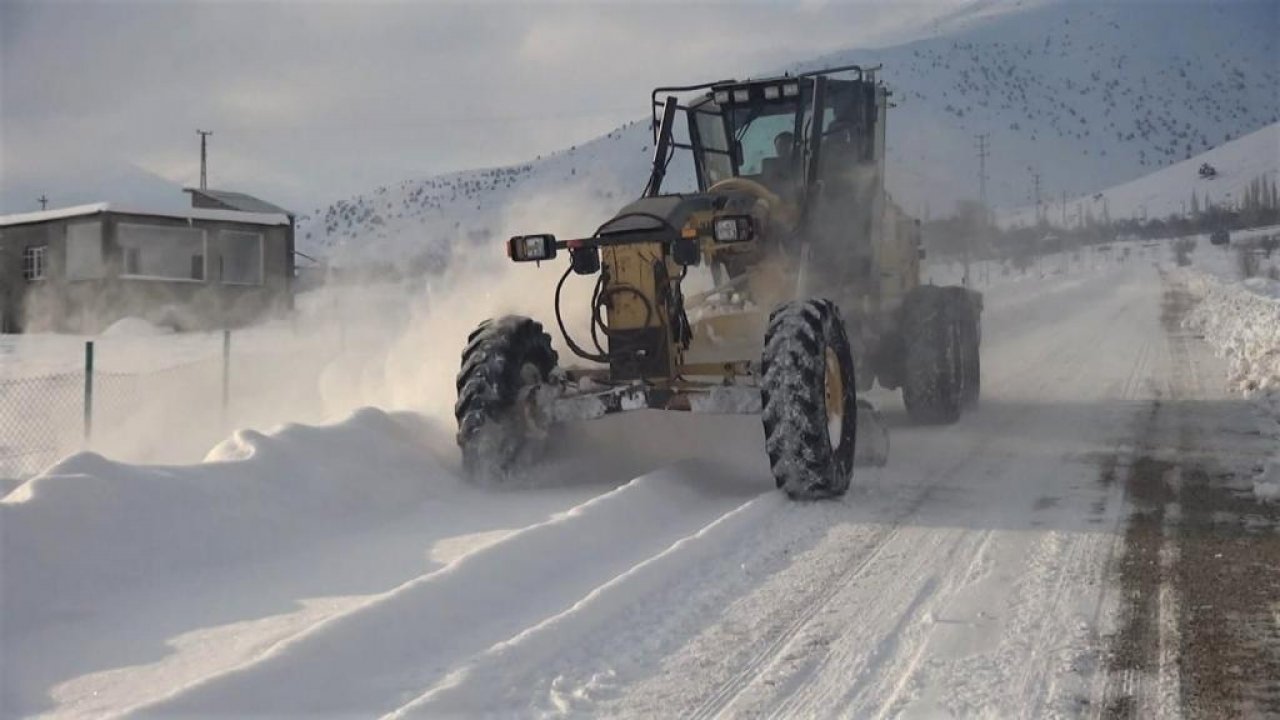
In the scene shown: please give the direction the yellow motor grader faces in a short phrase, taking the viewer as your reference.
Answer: facing the viewer and to the left of the viewer

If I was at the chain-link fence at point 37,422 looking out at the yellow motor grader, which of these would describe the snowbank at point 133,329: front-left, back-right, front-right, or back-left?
back-left

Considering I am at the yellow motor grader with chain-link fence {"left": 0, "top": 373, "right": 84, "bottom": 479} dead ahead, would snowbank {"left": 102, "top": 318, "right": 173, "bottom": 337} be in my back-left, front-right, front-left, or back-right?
front-right

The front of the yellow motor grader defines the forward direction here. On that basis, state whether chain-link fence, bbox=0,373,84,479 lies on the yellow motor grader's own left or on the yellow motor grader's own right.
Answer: on the yellow motor grader's own right

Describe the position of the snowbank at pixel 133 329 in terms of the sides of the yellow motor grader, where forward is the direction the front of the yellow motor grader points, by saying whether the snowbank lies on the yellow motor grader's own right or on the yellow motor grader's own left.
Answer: on the yellow motor grader's own right

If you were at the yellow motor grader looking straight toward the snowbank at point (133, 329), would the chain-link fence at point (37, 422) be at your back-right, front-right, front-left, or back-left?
front-left
